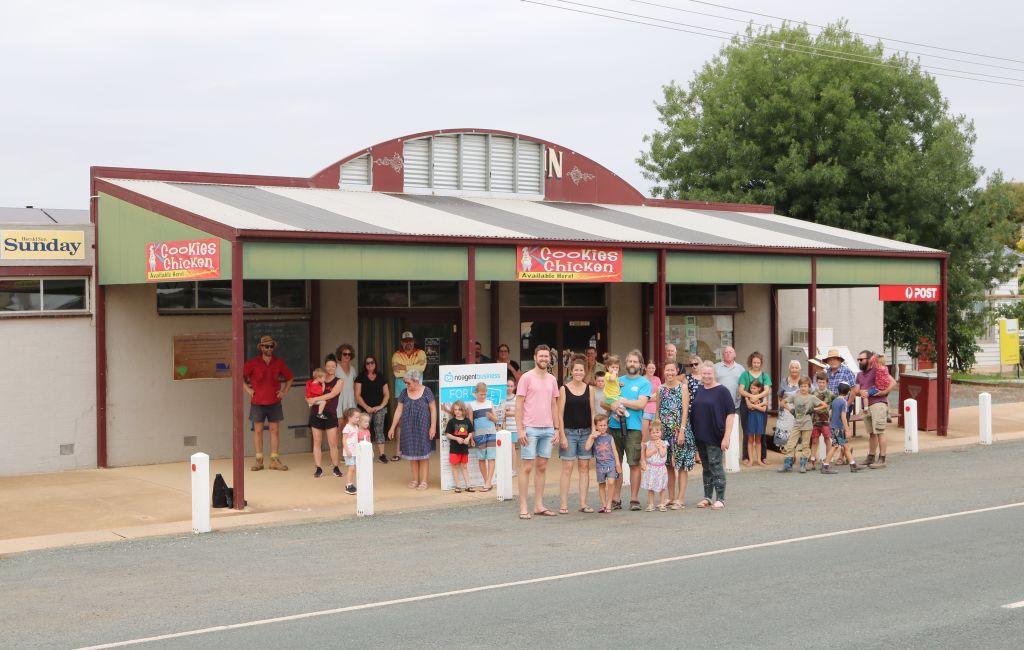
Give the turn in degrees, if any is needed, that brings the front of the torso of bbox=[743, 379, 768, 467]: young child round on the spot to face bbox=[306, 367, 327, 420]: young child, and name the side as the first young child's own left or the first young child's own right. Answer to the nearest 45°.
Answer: approximately 45° to the first young child's own right

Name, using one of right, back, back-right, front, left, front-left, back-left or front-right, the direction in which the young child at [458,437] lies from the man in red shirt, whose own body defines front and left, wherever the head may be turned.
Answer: front-left

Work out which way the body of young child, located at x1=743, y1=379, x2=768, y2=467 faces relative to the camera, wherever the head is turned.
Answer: toward the camera

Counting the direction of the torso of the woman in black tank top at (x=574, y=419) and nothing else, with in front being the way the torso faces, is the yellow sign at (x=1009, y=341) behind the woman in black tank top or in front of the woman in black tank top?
behind

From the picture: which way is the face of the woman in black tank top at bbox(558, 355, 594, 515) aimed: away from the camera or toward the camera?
toward the camera

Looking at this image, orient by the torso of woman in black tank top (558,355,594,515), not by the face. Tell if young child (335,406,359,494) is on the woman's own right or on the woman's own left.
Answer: on the woman's own right

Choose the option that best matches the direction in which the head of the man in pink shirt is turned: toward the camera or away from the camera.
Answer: toward the camera

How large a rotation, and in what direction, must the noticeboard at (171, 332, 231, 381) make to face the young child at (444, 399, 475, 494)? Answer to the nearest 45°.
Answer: approximately 45° to its left

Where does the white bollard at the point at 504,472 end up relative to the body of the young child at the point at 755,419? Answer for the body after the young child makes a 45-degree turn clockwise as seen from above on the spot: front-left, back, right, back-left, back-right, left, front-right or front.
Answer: front

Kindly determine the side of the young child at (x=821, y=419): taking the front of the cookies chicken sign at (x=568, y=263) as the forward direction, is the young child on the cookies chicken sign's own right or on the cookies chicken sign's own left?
on the cookies chicken sign's own left

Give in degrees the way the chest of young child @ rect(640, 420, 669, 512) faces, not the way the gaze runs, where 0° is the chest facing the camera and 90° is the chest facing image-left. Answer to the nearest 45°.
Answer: approximately 0°

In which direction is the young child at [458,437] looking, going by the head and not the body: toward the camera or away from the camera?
toward the camera

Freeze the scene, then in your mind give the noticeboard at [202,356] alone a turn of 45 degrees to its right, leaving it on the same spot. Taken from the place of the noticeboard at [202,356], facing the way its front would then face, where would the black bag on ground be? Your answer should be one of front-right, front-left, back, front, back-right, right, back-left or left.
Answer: front-left

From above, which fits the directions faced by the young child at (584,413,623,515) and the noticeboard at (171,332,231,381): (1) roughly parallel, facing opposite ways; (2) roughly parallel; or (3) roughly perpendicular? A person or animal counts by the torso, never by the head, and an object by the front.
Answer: roughly parallel

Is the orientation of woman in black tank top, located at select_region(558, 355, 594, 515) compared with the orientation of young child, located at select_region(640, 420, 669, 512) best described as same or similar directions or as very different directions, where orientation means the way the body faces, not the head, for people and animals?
same or similar directions

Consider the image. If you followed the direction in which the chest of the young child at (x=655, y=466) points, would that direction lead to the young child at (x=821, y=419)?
no

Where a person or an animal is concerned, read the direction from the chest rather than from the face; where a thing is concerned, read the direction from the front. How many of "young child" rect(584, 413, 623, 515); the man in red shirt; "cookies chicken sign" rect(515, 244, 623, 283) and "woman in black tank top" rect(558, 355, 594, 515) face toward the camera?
4
